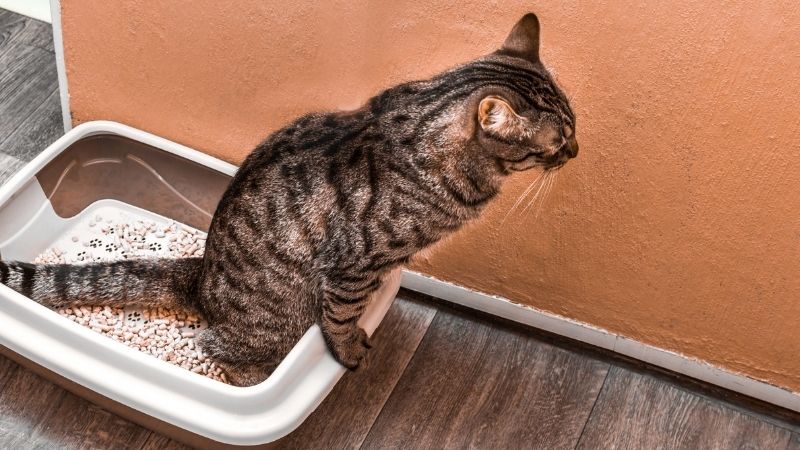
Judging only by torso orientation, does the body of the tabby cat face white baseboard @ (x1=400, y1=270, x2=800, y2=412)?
yes

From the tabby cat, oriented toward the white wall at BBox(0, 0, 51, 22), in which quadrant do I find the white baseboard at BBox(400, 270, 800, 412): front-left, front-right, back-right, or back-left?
back-right

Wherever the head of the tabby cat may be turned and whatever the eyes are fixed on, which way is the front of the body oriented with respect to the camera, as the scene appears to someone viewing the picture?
to the viewer's right

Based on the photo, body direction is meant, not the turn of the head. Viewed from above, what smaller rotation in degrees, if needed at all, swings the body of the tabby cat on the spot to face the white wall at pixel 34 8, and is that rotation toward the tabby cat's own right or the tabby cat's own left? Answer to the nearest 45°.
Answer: approximately 135° to the tabby cat's own left
